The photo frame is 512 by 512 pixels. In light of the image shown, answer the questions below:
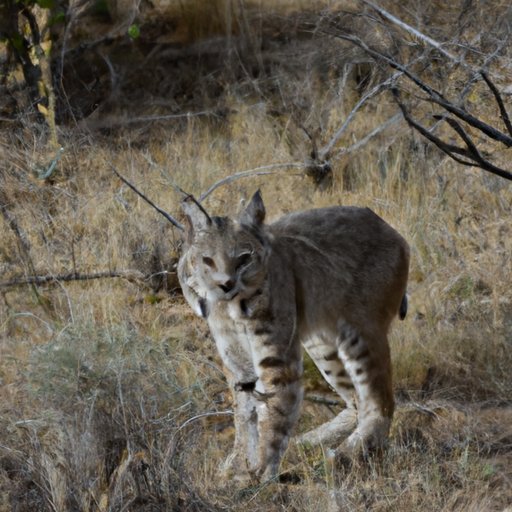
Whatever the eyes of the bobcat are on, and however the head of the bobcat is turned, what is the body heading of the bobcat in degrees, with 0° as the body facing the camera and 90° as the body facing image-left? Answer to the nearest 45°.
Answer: approximately 45°

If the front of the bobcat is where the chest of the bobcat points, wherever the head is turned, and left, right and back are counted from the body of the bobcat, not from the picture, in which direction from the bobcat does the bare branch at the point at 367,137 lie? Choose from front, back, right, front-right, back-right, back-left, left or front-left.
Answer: back-right

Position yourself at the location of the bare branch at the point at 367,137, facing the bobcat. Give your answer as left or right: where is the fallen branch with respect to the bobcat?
right

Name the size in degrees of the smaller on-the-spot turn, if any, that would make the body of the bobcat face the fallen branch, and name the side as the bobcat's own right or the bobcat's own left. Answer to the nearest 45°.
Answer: approximately 90° to the bobcat's own right

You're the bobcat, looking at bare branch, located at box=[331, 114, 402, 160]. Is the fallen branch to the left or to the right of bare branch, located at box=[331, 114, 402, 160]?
left
